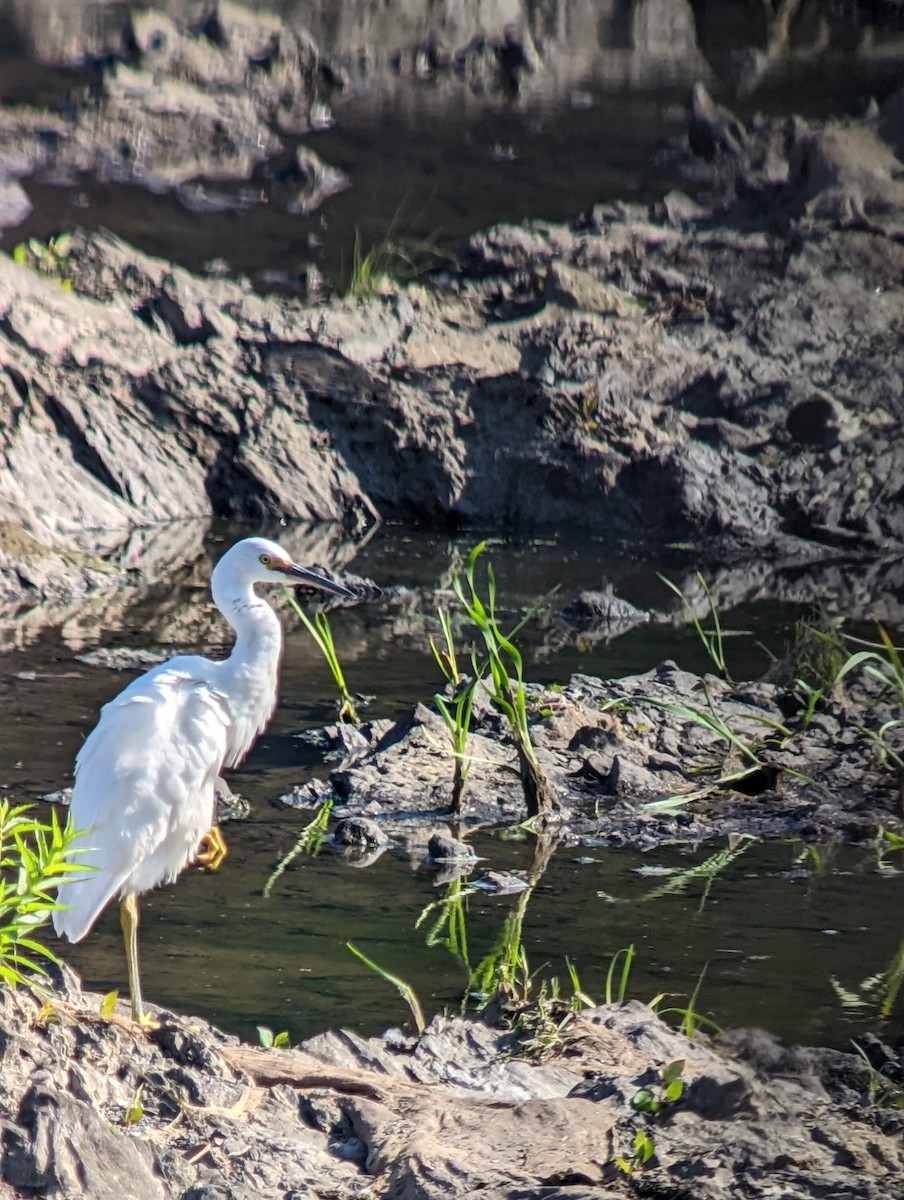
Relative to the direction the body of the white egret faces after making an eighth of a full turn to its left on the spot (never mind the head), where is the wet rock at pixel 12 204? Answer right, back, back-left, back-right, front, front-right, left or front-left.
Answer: front-left

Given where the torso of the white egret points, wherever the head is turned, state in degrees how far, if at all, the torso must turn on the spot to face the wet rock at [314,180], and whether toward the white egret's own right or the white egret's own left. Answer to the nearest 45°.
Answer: approximately 90° to the white egret's own left

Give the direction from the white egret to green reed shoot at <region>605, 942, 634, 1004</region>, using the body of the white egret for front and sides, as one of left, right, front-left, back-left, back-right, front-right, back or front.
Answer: front

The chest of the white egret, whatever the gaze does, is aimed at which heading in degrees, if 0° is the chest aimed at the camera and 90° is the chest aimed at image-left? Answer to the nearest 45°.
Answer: approximately 270°

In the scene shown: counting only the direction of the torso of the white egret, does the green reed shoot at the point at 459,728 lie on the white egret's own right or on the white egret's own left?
on the white egret's own left

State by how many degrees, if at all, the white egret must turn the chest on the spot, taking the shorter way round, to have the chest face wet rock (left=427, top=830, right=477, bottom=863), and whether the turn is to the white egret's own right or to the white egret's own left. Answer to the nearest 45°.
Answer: approximately 45° to the white egret's own left

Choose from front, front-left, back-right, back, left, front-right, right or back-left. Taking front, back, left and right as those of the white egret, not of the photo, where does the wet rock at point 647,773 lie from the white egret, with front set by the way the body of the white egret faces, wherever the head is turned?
front-left

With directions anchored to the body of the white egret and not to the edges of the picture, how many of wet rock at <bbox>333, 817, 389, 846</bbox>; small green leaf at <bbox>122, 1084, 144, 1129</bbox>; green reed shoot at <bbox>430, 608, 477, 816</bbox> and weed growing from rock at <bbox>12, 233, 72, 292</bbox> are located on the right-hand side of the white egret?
1

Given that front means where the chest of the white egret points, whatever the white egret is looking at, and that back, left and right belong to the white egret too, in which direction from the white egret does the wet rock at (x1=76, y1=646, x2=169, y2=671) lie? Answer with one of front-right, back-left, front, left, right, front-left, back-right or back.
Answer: left

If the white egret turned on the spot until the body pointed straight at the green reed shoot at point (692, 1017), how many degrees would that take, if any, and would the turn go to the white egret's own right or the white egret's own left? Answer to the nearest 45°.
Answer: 0° — it already faces it

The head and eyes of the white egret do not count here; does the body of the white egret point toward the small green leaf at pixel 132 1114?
no

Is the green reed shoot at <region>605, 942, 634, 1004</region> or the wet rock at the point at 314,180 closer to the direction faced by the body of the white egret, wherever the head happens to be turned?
the green reed shoot
